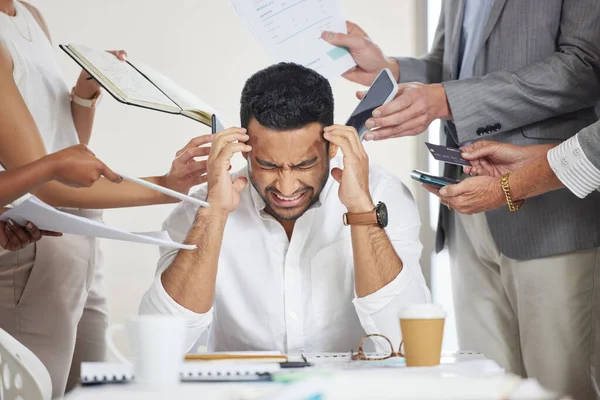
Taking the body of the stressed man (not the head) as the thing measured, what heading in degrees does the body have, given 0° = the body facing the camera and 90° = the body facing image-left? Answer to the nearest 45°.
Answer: approximately 0°

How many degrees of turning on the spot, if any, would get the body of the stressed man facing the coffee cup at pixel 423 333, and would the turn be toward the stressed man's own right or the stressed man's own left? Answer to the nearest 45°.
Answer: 0° — they already face it

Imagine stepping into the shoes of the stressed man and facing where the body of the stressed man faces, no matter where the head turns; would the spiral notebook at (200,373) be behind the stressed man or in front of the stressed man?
in front

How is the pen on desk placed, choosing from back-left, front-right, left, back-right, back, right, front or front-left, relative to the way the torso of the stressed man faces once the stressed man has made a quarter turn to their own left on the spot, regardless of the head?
right

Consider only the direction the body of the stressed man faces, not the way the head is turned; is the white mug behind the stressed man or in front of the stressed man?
in front
